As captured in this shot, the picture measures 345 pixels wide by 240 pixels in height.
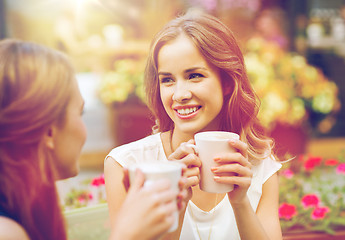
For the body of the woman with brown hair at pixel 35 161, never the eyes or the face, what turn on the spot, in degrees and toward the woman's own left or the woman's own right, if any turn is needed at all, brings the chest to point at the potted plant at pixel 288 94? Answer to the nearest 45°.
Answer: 0° — they already face it

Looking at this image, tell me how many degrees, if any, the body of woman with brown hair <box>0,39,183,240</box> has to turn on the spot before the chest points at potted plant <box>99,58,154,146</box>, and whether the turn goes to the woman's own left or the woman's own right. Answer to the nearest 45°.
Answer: approximately 45° to the woman's own left

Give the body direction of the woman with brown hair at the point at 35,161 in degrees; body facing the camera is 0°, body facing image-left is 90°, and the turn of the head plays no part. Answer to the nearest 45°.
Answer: approximately 225°

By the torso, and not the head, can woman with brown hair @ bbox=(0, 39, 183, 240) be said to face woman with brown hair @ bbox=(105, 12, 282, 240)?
yes

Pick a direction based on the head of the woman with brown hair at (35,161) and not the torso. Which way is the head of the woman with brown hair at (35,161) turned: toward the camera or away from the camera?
away from the camera

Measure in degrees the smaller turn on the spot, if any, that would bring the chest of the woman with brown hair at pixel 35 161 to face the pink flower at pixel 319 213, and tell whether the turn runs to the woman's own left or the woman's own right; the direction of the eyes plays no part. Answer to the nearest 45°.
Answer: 0° — they already face it
